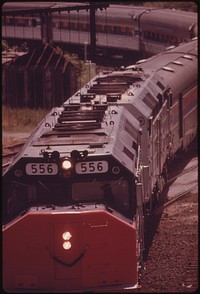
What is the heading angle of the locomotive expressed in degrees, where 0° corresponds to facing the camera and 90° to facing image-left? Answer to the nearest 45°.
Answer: approximately 0°
